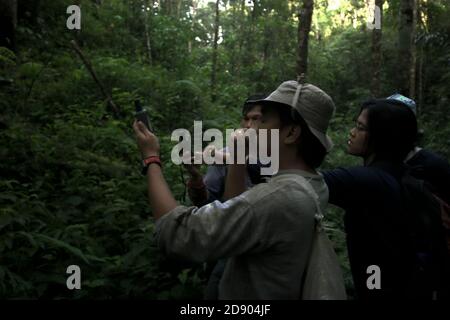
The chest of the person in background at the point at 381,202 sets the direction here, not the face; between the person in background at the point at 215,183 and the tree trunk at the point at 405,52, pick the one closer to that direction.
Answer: the person in background

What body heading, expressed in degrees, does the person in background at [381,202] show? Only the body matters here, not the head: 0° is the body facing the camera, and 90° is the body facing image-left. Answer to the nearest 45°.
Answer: approximately 90°

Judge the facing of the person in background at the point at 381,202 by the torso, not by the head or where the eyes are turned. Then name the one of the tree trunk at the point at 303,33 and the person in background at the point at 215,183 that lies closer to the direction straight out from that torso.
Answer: the person in background

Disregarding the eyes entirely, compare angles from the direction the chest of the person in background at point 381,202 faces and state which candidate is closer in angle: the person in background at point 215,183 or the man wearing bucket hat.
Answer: the person in background

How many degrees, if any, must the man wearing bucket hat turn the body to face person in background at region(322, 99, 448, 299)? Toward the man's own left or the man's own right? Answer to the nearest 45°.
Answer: approximately 135° to the man's own right

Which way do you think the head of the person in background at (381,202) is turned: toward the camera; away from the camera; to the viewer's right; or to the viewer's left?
to the viewer's left

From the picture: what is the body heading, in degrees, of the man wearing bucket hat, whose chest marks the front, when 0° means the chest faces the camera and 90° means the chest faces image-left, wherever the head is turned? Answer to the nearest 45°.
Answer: approximately 90°

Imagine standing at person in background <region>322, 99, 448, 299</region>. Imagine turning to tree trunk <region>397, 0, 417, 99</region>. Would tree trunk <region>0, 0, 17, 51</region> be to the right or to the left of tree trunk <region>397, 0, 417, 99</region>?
left

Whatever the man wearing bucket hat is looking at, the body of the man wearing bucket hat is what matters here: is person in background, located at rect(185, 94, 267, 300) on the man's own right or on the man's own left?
on the man's own right
